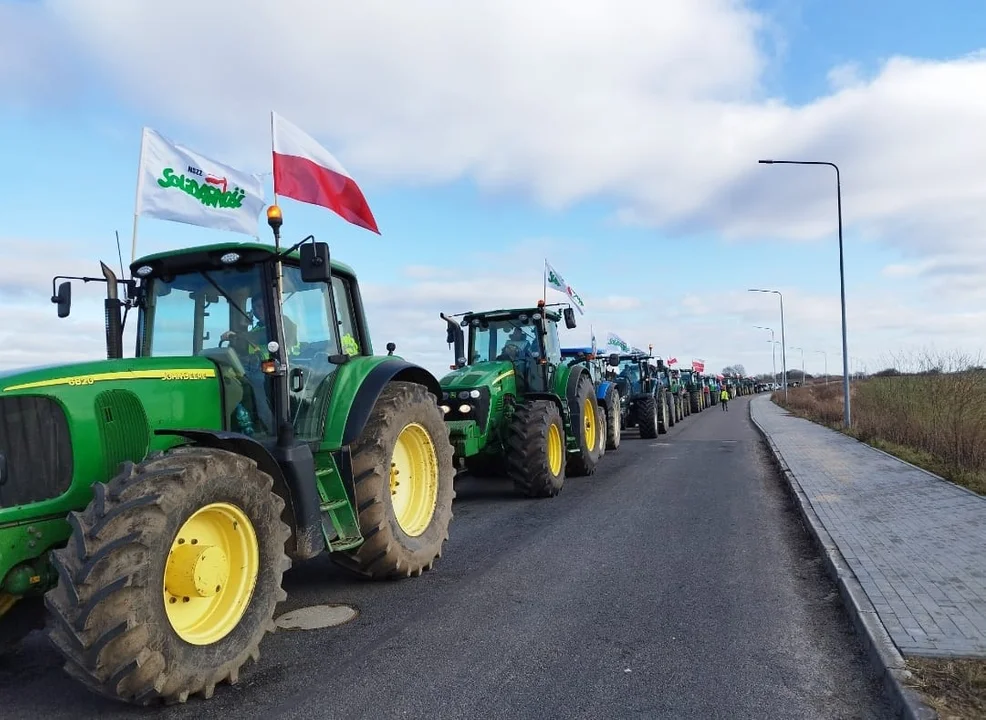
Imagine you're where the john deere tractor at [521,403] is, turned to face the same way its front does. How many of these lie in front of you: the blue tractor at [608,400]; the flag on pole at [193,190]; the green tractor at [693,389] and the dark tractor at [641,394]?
1

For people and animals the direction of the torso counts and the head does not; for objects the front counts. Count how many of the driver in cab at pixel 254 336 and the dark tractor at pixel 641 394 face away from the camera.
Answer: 0

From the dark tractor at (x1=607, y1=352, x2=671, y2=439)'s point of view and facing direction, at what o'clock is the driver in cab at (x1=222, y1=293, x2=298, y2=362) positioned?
The driver in cab is roughly at 11 o'clock from the dark tractor.

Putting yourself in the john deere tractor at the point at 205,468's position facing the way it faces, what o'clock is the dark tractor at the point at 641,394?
The dark tractor is roughly at 6 o'clock from the john deere tractor.

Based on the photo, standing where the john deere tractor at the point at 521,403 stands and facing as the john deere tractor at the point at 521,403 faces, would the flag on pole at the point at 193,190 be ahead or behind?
ahead

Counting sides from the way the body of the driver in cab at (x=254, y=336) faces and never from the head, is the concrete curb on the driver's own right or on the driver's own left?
on the driver's own left

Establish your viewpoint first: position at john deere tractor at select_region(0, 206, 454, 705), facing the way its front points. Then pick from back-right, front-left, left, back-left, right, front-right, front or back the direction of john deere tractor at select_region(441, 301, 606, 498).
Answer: back

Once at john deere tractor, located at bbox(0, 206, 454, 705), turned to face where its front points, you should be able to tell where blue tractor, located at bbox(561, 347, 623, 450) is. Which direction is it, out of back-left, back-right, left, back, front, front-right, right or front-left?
back

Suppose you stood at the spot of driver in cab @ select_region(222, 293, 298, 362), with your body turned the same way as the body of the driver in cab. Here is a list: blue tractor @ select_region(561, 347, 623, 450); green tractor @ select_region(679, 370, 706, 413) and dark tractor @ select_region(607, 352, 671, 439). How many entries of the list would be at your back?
3

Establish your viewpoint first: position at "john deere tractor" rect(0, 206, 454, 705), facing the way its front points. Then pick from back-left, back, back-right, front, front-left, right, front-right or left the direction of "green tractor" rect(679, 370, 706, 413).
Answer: back

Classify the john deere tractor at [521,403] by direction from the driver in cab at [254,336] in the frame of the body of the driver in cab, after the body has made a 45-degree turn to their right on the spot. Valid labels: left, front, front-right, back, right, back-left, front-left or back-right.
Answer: back-right

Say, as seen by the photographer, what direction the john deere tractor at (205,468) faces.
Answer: facing the viewer and to the left of the viewer

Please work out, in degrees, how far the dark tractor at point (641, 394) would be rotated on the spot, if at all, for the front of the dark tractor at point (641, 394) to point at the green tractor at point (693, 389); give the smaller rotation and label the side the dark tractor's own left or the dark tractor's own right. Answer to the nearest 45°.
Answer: approximately 135° to the dark tractor's own right

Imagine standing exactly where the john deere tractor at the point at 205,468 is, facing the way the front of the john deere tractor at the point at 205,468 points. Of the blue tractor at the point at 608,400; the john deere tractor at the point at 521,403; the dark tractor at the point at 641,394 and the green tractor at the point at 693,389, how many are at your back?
4

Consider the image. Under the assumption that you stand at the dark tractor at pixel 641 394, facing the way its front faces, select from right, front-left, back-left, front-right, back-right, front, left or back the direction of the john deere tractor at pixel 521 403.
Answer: front-left
